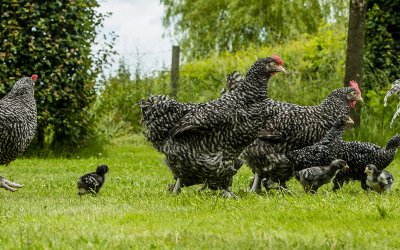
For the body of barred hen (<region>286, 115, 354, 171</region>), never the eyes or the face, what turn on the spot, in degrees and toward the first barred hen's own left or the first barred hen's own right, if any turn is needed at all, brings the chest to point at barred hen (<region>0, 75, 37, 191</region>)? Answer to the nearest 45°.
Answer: approximately 180°

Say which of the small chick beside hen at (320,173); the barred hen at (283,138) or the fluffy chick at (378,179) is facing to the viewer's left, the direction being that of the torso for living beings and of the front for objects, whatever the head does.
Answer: the fluffy chick

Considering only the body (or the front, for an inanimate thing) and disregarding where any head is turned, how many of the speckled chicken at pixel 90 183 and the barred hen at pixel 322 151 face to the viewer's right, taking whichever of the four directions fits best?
2

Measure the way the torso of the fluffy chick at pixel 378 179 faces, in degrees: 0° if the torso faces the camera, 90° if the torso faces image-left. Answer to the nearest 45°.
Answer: approximately 90°

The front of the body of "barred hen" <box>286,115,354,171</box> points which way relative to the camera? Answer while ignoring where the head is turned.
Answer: to the viewer's right

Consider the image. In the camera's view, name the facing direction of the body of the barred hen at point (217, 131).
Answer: to the viewer's right

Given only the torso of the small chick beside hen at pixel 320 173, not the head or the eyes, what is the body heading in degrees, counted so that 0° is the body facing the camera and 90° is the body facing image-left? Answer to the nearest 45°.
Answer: approximately 270°

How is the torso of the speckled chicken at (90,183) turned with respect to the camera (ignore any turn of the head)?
to the viewer's right

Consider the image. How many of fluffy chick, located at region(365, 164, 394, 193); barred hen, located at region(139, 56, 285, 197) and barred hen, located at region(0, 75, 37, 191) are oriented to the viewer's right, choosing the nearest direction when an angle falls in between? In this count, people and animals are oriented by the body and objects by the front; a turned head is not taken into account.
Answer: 2

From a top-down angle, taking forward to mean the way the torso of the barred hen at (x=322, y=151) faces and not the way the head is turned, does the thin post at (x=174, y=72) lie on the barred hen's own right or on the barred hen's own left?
on the barred hen's own left
